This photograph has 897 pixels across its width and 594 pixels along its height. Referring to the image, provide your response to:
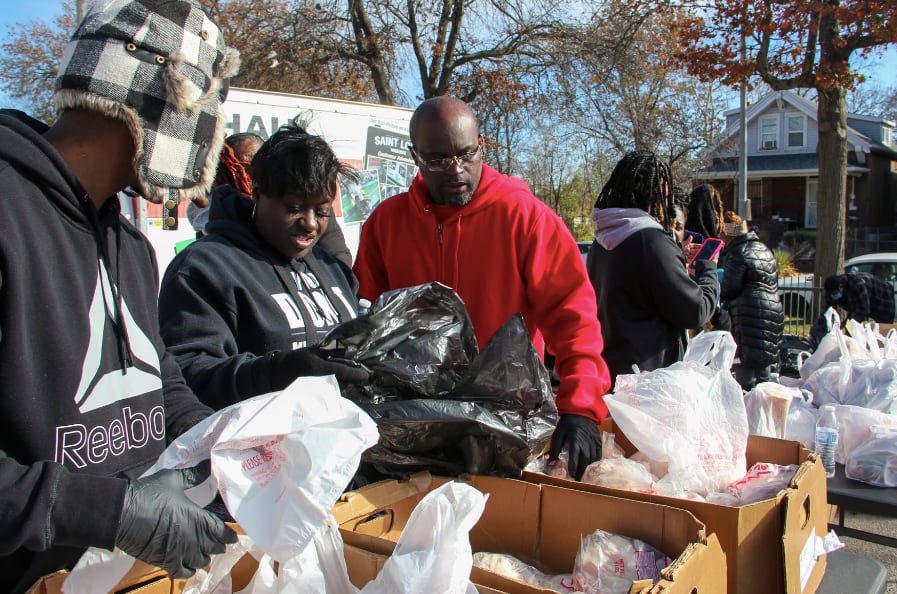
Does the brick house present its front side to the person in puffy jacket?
yes

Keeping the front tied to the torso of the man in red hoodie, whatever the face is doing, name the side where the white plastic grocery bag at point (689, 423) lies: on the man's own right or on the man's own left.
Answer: on the man's own left

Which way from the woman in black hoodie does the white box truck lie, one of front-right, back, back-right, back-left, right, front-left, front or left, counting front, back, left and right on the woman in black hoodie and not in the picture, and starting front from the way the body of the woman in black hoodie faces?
back-left

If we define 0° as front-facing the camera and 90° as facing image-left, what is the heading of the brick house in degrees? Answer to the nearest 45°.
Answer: approximately 0°

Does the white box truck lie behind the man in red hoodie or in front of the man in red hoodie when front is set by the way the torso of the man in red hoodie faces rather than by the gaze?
behind

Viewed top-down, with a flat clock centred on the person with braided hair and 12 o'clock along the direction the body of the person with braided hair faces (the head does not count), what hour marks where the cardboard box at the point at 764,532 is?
The cardboard box is roughly at 4 o'clock from the person with braided hair.

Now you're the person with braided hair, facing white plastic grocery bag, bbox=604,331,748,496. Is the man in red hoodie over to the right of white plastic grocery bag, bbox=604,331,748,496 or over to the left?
right

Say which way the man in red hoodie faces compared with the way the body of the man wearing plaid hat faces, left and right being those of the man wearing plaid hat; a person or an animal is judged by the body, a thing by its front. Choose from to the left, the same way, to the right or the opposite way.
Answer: to the right

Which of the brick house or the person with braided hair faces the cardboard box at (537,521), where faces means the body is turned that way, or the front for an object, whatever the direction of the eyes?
the brick house

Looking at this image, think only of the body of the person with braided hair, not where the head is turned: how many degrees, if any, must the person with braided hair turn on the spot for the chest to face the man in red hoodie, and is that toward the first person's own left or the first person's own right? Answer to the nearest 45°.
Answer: approximately 180°

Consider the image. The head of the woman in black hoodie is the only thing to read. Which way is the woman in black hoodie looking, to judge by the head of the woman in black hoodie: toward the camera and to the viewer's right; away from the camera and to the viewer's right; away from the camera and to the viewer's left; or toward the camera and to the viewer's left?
toward the camera and to the viewer's right

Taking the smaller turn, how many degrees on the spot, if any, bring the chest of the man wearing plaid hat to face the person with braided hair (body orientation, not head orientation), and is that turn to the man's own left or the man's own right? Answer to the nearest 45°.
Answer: approximately 90° to the man's own left

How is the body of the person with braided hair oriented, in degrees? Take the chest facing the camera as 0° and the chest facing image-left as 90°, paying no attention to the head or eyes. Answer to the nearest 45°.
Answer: approximately 225°

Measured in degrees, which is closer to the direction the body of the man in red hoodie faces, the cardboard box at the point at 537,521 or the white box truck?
the cardboard box
